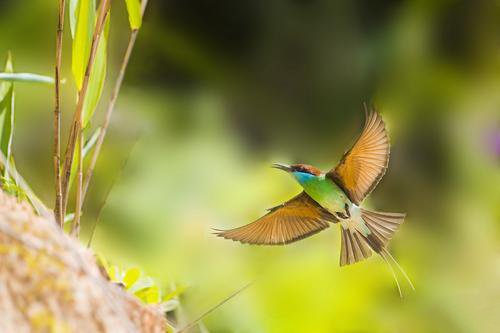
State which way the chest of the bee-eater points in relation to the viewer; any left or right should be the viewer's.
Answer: facing to the left of the viewer
